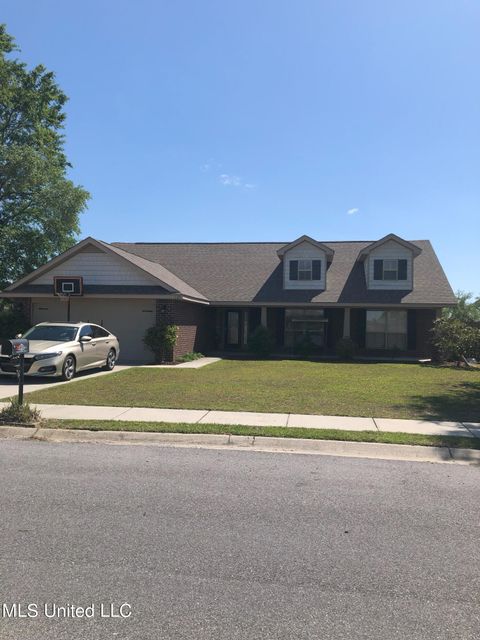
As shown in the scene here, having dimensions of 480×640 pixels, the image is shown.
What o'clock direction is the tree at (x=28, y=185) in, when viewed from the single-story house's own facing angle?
The tree is roughly at 4 o'clock from the single-story house.

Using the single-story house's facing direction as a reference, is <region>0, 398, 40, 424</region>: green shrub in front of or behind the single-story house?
in front

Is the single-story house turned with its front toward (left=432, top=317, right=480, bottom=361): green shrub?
no

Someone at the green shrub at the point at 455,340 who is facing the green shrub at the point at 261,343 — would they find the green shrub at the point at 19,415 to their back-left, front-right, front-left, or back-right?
front-left

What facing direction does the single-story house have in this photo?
toward the camera

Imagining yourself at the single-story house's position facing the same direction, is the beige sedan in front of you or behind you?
in front

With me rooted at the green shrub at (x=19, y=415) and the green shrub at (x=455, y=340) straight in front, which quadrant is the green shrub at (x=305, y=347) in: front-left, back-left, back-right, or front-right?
front-left

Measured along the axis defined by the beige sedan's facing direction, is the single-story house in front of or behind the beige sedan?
behind

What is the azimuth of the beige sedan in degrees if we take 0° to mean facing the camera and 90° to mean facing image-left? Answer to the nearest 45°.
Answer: approximately 45°

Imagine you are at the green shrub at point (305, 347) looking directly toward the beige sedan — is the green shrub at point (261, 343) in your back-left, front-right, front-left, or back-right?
front-right

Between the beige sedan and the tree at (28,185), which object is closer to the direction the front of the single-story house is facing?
the beige sedan

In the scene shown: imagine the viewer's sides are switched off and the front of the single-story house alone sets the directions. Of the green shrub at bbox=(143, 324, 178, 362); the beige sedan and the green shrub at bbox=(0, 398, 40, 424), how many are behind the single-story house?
0

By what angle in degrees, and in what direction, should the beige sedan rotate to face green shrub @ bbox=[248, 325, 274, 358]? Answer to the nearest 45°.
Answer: approximately 180°

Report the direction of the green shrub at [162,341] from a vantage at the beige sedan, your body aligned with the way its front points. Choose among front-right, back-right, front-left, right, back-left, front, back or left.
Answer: back

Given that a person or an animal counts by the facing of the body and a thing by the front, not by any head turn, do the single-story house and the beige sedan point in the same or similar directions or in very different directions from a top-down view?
same or similar directions

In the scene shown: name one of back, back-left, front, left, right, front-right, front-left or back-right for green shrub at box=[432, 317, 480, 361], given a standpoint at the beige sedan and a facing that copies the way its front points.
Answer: back-left

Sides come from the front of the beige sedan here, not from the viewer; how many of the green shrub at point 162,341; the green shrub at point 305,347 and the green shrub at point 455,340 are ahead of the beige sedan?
0

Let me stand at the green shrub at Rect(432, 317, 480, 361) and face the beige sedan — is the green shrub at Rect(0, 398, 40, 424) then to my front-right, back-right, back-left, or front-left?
front-left
